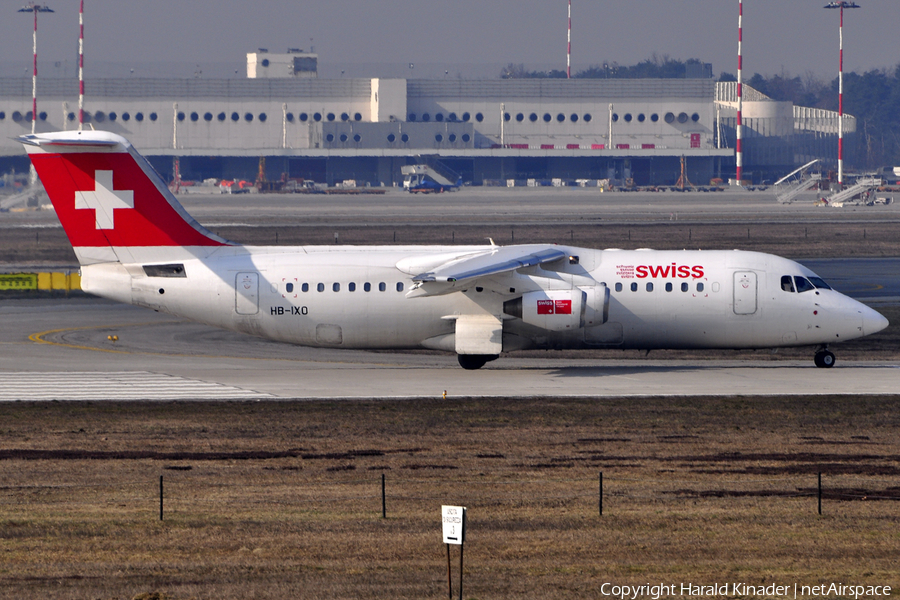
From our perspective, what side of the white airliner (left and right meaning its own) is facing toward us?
right
